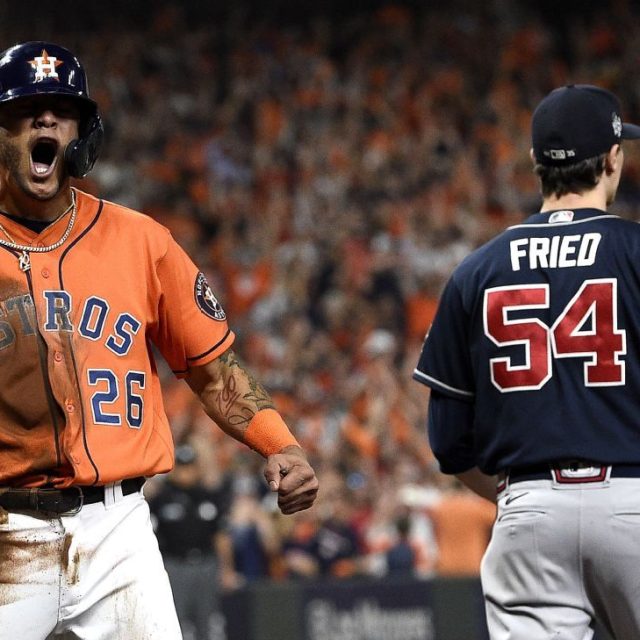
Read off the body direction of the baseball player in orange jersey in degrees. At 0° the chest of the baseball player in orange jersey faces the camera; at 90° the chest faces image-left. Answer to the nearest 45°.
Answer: approximately 0°

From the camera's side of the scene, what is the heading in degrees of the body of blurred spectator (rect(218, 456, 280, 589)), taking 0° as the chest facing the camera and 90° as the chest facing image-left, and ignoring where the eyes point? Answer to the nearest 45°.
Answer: approximately 0°

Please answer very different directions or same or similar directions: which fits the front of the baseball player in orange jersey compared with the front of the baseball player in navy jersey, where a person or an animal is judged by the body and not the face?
very different directions

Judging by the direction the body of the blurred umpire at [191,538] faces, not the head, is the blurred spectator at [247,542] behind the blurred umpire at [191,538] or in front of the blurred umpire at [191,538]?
behind

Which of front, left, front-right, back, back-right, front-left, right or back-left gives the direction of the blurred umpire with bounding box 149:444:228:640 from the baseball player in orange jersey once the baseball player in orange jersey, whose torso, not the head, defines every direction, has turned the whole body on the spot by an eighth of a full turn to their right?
back-right

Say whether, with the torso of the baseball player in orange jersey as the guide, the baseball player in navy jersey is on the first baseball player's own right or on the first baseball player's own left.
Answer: on the first baseball player's own left

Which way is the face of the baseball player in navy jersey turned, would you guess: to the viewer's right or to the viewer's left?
to the viewer's right

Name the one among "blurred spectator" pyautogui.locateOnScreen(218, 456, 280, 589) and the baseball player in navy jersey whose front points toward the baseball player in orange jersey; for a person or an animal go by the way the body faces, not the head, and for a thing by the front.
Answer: the blurred spectator

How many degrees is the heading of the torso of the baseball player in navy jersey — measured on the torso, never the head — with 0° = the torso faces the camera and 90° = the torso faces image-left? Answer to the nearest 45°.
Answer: approximately 180°
